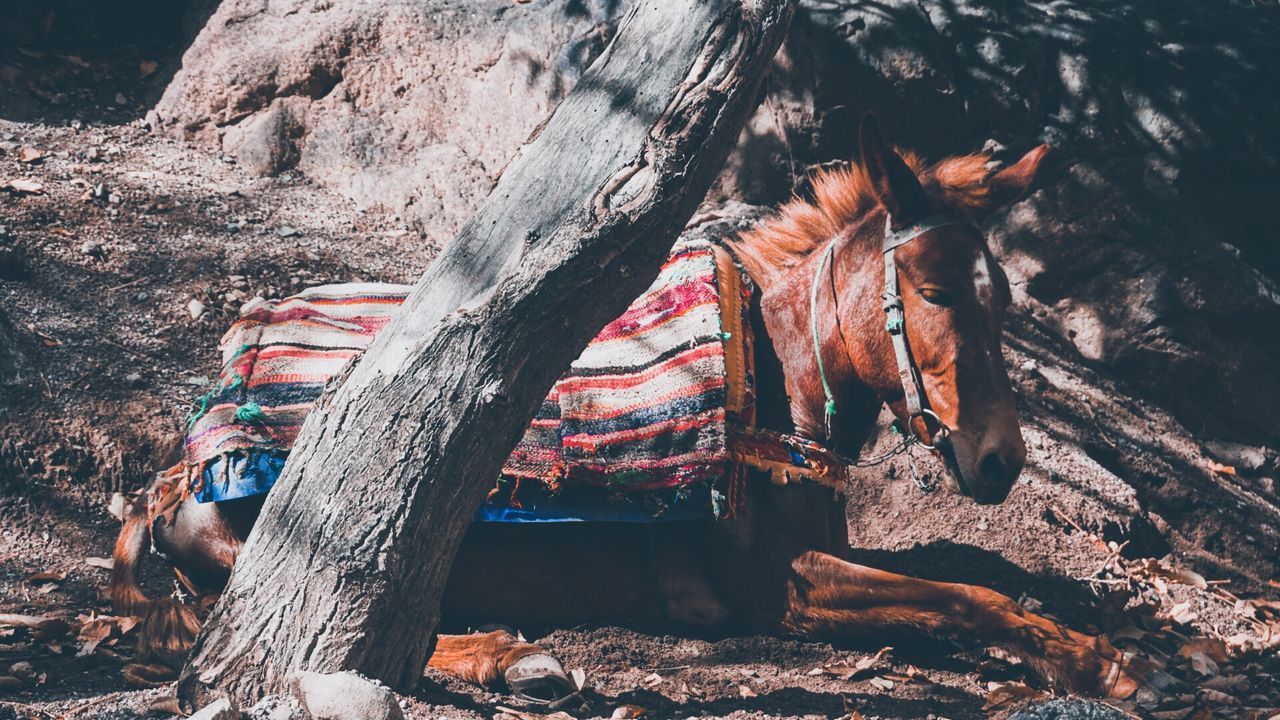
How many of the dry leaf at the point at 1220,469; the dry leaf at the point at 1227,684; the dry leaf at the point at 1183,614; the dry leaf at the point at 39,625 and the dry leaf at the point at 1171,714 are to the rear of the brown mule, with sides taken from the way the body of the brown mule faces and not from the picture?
1

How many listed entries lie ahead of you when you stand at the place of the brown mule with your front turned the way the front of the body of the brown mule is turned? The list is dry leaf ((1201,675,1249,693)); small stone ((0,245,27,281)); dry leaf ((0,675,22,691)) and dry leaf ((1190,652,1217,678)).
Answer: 2

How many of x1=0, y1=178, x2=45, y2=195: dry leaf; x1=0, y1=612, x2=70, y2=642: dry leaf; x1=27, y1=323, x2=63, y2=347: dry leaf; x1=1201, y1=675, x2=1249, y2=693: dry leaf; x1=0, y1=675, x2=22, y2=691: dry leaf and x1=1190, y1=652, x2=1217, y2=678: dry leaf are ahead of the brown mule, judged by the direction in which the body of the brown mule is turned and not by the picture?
2

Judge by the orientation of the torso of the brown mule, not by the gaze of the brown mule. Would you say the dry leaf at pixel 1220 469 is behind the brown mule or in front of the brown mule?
in front

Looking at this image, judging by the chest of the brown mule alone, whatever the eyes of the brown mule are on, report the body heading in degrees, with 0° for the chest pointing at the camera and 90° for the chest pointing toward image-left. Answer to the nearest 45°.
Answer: approximately 270°

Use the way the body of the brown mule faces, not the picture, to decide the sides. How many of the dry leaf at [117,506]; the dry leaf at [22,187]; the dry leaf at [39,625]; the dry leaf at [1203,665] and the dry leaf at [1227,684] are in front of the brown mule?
2

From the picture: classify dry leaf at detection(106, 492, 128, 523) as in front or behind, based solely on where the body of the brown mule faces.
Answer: behind

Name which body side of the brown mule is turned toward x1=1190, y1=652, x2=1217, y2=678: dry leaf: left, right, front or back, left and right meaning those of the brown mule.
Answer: front

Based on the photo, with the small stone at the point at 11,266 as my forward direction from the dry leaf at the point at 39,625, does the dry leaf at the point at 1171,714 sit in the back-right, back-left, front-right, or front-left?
back-right

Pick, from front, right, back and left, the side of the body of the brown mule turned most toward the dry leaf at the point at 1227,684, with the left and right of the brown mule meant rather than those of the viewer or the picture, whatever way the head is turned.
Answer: front

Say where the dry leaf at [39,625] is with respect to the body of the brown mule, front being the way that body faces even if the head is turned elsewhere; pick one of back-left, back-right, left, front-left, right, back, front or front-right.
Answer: back

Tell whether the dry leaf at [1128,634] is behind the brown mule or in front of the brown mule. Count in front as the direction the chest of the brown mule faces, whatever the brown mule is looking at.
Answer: in front
